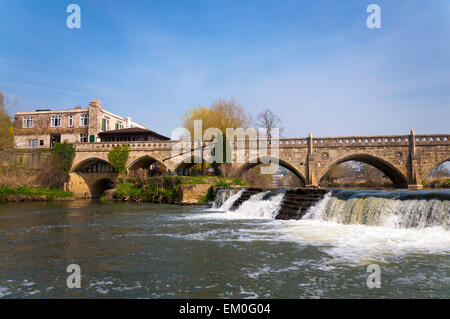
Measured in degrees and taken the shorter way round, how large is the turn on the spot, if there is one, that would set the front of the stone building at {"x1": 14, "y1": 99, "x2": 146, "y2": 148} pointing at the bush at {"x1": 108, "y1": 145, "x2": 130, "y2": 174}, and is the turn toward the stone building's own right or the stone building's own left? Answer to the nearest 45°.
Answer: approximately 45° to the stone building's own left

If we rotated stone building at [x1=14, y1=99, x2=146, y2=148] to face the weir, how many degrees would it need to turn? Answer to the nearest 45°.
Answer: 0° — it already faces it

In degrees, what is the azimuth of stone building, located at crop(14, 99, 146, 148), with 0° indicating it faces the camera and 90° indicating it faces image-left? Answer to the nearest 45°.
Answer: approximately 0°

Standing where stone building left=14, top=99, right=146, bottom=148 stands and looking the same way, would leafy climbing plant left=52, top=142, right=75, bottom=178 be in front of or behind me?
in front

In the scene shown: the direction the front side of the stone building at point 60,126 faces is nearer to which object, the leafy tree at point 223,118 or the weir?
the weir
